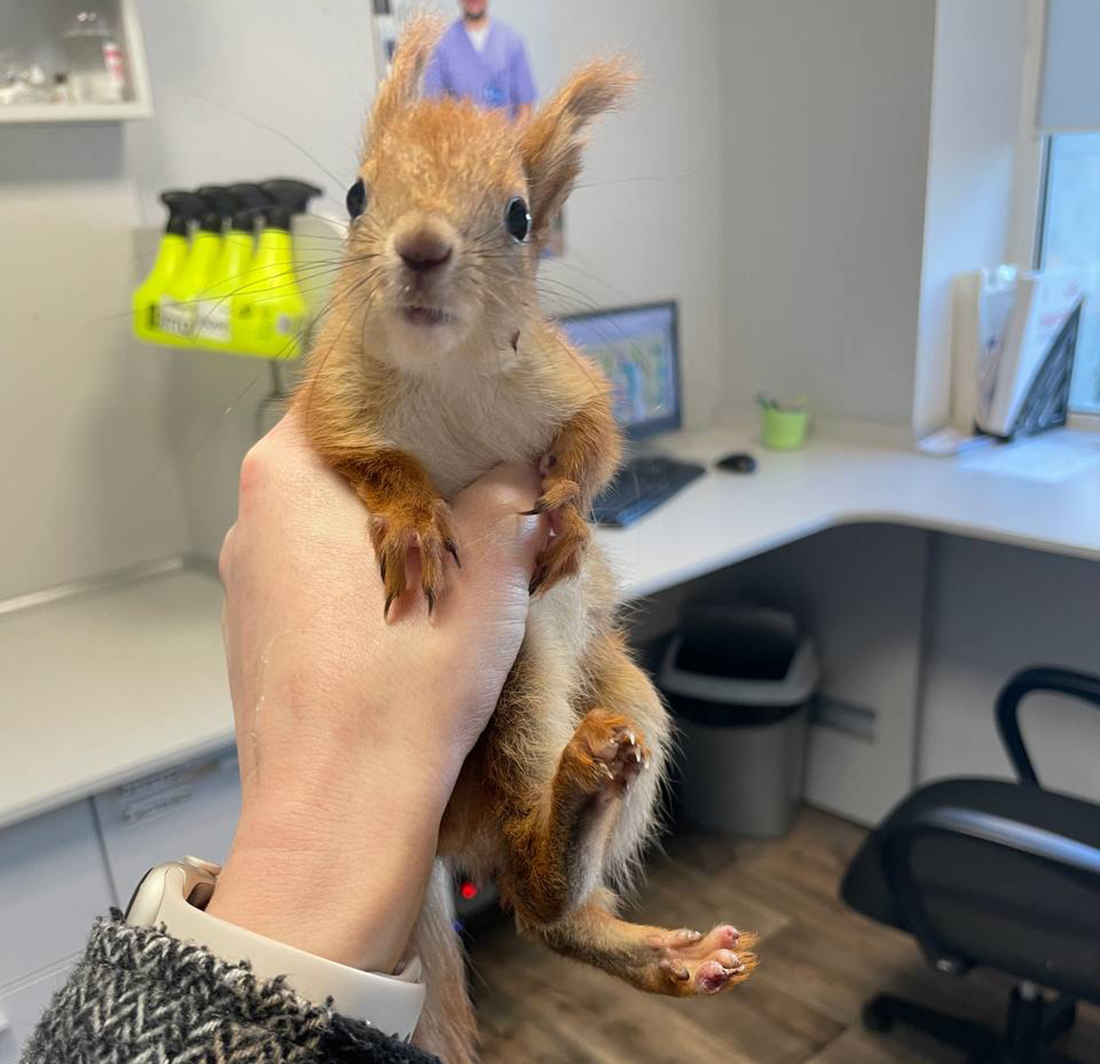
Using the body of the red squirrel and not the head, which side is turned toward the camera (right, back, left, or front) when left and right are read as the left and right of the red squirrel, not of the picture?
front

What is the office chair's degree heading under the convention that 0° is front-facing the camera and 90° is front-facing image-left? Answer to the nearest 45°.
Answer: approximately 135°

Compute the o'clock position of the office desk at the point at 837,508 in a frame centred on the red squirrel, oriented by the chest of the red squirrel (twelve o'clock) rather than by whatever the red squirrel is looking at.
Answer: The office desk is roughly at 7 o'clock from the red squirrel.

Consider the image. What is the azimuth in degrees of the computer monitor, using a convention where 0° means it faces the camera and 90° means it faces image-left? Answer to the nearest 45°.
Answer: approximately 45°

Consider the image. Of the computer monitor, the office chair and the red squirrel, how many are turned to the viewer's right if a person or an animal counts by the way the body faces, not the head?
0
